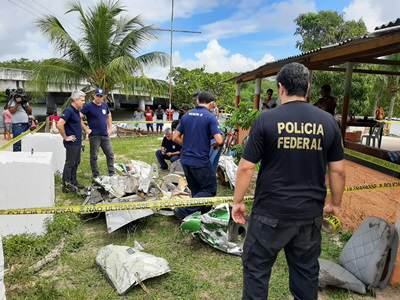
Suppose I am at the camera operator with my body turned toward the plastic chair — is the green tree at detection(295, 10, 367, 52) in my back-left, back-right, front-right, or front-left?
front-left

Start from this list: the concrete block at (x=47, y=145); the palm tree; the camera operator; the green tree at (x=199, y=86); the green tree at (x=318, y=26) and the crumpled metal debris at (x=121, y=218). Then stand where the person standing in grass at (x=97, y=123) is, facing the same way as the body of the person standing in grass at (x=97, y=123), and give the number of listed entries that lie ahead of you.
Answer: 1

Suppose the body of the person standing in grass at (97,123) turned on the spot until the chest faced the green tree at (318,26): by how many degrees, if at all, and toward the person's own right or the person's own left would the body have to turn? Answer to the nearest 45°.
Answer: approximately 135° to the person's own left

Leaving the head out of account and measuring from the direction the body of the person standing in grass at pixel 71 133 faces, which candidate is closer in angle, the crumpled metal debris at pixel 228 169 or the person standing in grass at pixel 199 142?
the crumpled metal debris

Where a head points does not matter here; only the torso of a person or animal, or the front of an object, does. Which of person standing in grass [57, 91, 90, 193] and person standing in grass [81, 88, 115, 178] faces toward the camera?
person standing in grass [81, 88, 115, 178]

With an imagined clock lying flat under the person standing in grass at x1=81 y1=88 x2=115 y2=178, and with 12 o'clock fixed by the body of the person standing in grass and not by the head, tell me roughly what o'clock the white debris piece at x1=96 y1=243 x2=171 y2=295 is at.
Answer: The white debris piece is roughly at 12 o'clock from the person standing in grass.

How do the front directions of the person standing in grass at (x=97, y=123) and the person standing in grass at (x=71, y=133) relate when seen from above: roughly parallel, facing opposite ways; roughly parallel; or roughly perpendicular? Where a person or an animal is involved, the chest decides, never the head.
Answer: roughly perpendicular

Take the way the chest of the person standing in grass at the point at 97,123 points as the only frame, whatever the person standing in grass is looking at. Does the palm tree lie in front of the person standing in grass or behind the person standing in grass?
behind

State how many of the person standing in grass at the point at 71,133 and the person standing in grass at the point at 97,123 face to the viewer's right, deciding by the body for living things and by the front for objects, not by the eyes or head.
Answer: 1

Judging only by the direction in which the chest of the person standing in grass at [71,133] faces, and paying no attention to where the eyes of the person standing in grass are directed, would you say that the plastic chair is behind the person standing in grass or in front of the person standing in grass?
in front

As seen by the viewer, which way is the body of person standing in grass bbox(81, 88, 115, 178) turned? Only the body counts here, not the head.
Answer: toward the camera

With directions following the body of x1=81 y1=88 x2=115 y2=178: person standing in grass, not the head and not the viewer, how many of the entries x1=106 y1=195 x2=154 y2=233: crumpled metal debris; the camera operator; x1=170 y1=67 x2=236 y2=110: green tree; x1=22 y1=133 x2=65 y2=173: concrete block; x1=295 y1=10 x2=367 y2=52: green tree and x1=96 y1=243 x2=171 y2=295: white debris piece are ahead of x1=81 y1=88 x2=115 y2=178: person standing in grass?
2

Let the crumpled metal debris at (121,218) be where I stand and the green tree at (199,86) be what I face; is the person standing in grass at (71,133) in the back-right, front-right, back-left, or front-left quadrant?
front-left

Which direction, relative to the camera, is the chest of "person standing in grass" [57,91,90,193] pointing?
to the viewer's right

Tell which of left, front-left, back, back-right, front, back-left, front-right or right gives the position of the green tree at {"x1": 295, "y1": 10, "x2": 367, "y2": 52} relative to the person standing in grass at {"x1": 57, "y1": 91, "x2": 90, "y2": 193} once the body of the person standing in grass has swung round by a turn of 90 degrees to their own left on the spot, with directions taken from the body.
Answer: front-right
